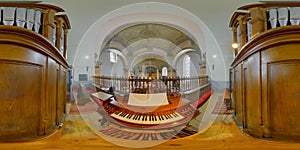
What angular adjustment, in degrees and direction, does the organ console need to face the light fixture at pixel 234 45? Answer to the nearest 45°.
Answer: approximately 90° to its left

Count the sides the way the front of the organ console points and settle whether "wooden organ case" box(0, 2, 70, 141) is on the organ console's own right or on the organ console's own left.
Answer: on the organ console's own right

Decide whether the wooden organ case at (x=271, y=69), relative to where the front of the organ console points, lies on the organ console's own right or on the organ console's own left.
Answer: on the organ console's own left

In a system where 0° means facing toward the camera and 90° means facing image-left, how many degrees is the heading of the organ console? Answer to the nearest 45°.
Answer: approximately 0°
